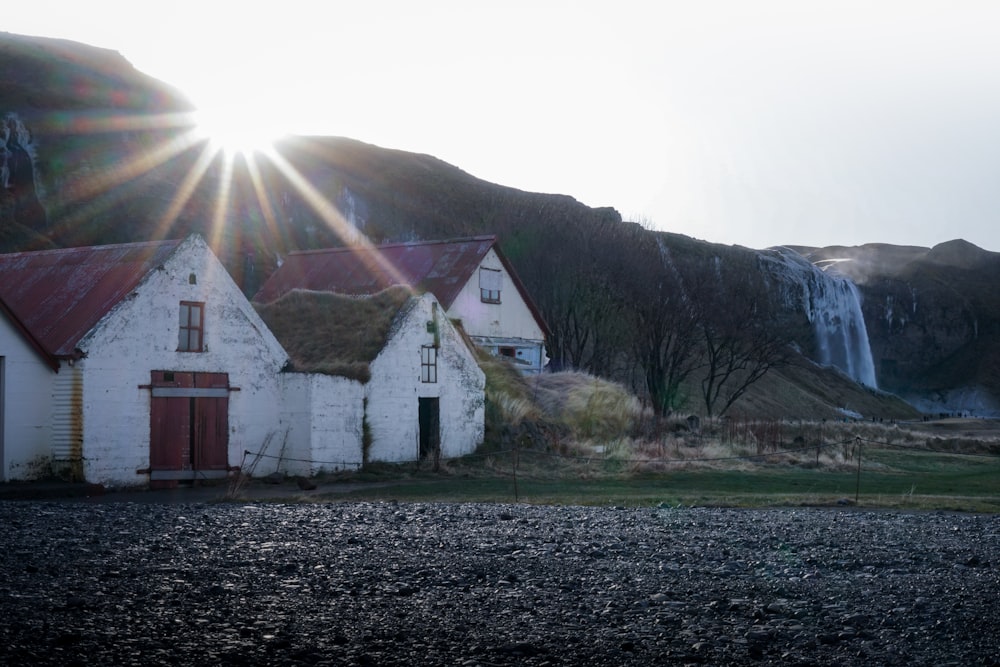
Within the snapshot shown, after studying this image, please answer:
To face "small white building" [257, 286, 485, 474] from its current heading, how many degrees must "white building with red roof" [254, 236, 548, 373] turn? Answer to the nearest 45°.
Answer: approximately 45° to its right

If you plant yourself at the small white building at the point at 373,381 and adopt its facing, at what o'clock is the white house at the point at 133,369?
The white house is roughly at 3 o'clock from the small white building.

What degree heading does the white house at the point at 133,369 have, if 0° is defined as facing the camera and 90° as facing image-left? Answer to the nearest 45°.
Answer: approximately 315°

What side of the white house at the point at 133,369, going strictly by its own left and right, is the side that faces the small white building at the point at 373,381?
left

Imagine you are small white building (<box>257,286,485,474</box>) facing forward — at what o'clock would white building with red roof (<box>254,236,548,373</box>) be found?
white building with red roof (<box>254,236,548,373</box>) is roughly at 8 o'clock from small white building (<box>257,286,485,474</box>).

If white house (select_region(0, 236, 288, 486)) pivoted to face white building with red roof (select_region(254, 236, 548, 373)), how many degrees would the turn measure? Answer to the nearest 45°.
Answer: approximately 90° to its left

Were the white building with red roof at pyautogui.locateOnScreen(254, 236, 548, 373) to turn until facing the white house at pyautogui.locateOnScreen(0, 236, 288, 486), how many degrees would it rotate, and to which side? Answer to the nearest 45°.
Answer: approximately 45° to its right
